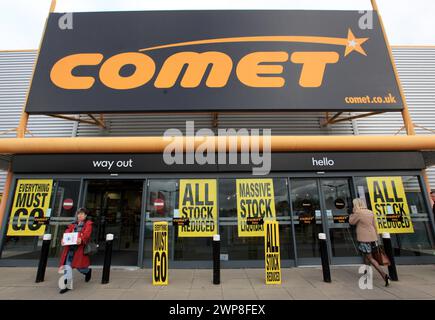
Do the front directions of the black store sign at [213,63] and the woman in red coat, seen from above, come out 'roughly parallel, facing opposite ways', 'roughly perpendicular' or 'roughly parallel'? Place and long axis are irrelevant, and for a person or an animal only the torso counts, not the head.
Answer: roughly parallel

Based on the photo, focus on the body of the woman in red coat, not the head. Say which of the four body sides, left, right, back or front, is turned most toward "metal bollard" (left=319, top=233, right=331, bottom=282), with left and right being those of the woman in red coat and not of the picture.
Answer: left

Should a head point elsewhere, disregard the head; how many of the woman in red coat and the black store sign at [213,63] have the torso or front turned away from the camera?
0

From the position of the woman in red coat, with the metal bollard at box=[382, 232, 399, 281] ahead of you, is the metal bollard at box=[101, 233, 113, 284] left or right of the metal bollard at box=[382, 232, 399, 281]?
left

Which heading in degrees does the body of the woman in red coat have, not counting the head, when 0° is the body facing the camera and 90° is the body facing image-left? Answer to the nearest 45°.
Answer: approximately 45°

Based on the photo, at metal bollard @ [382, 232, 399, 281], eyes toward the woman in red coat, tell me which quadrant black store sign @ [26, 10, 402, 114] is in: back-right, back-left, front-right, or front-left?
front-right

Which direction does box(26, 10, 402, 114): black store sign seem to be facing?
toward the camera
